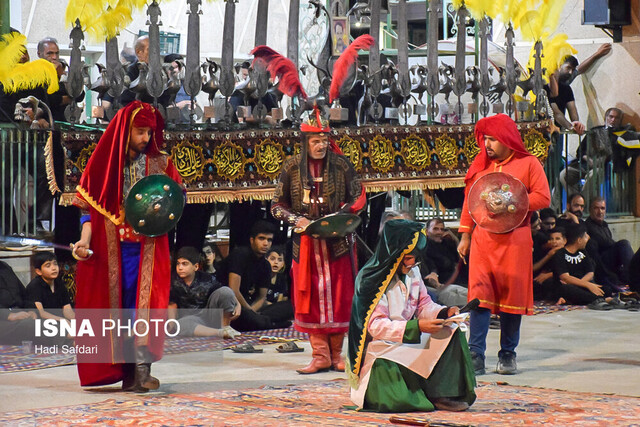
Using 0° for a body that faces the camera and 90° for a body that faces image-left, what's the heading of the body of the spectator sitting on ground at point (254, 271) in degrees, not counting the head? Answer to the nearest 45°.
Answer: approximately 315°

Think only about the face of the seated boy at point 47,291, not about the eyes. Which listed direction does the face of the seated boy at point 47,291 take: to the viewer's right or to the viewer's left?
to the viewer's right

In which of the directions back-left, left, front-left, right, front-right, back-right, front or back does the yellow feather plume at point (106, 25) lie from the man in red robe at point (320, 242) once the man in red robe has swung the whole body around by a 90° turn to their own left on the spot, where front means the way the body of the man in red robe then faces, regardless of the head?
back-left

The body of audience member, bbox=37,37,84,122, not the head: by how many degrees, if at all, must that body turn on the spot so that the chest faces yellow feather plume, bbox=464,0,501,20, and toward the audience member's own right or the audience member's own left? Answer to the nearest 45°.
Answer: approximately 45° to the audience member's own left

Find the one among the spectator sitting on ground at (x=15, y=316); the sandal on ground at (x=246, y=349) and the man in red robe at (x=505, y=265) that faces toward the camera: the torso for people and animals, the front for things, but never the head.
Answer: the man in red robe

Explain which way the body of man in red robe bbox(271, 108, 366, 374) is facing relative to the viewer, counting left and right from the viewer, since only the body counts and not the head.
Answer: facing the viewer

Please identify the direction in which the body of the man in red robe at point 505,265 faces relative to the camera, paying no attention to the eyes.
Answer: toward the camera

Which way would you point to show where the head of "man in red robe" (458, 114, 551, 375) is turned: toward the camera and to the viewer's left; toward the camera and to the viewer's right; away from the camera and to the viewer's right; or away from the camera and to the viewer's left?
toward the camera and to the viewer's left

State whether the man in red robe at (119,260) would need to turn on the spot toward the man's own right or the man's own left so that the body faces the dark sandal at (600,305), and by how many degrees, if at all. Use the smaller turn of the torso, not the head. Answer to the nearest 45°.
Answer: approximately 90° to the man's own left

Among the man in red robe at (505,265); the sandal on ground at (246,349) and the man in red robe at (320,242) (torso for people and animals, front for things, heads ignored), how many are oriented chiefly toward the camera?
2
